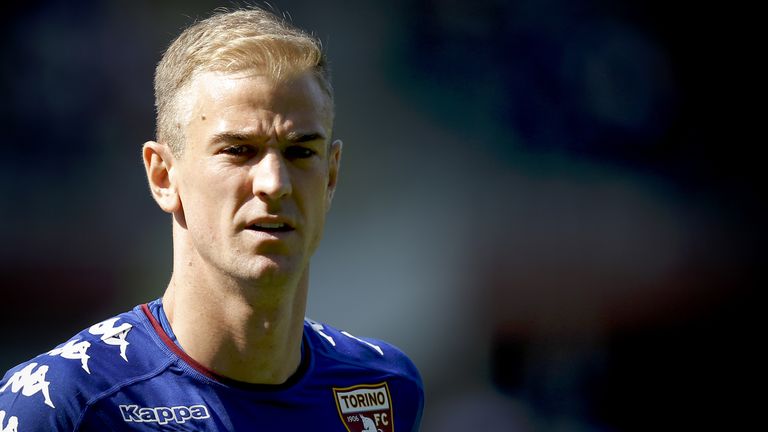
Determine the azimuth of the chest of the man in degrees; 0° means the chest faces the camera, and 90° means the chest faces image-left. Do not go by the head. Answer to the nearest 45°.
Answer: approximately 315°
